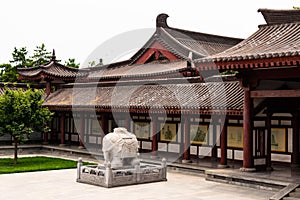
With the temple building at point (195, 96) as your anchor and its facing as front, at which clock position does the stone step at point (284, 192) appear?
The stone step is roughly at 10 o'clock from the temple building.

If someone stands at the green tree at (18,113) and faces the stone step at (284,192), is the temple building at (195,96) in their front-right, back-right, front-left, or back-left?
front-left

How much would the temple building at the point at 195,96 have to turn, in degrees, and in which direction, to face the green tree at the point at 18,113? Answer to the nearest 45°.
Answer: approximately 45° to its right

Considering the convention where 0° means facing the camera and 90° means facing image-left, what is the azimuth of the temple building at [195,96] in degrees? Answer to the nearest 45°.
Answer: approximately 45°
